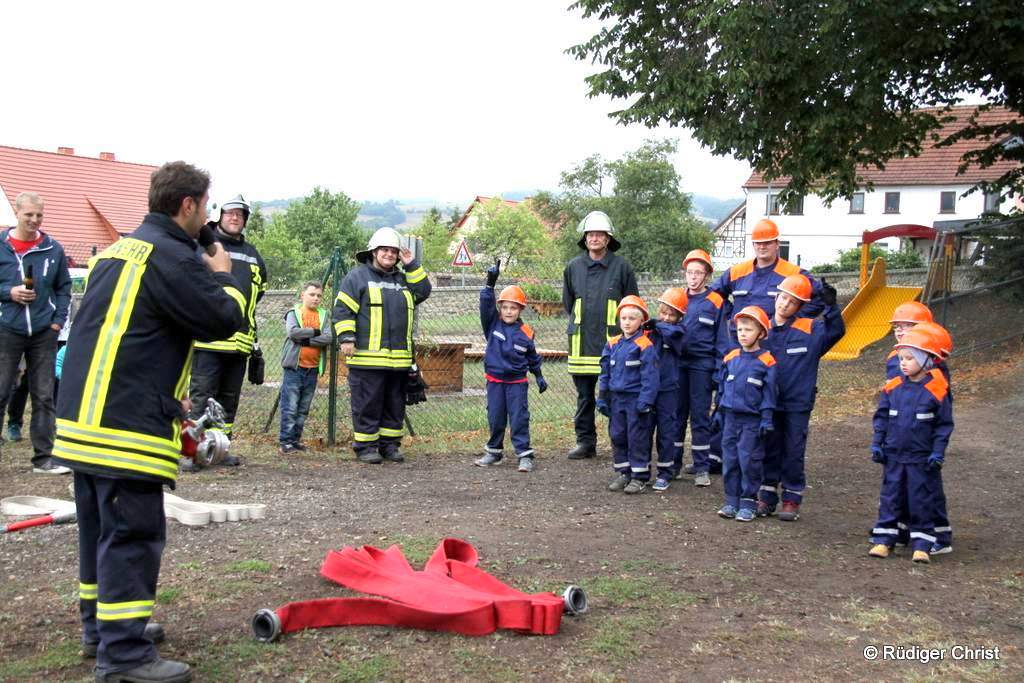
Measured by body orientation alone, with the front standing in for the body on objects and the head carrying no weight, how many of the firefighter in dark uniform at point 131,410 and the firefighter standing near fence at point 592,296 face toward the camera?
1

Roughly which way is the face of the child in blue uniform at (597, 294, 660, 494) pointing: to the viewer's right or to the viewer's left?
to the viewer's left

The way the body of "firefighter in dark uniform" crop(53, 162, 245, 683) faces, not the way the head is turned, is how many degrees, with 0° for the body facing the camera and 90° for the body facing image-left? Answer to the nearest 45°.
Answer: approximately 225°

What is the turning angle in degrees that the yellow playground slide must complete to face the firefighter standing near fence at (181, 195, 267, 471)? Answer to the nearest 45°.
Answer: approximately 45° to its left

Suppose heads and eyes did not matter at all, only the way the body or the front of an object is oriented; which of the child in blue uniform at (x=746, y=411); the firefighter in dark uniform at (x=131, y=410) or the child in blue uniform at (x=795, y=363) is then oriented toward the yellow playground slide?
the firefighter in dark uniform

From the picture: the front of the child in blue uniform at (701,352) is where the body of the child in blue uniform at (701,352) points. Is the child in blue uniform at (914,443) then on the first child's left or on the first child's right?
on the first child's left

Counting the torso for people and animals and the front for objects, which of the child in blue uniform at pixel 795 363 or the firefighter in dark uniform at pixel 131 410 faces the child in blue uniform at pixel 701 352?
the firefighter in dark uniform
